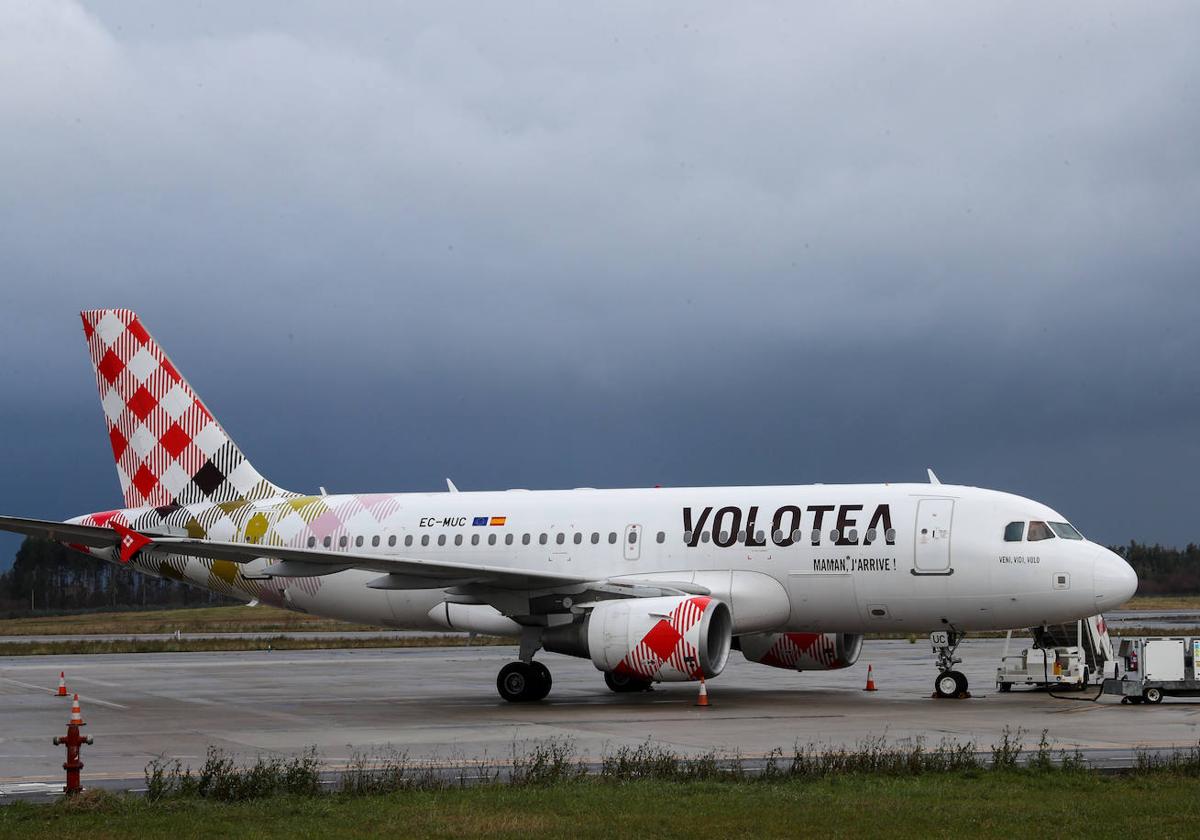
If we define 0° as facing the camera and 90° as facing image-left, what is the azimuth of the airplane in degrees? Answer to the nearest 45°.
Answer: approximately 315°
